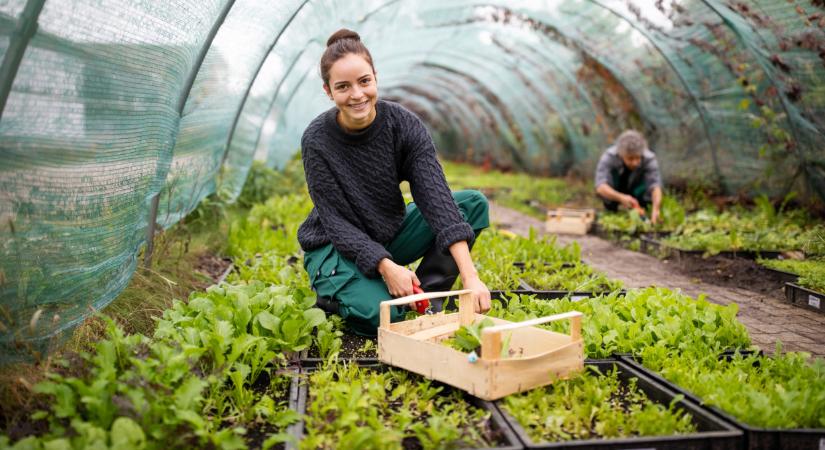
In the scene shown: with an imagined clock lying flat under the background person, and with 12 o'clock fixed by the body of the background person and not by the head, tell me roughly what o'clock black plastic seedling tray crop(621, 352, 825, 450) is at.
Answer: The black plastic seedling tray is roughly at 12 o'clock from the background person.

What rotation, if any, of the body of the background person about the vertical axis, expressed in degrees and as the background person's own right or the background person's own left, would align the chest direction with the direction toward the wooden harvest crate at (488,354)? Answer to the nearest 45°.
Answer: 0° — they already face it

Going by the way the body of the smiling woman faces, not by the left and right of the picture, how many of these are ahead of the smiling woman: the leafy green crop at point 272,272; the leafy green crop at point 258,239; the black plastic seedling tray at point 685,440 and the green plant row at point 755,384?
2

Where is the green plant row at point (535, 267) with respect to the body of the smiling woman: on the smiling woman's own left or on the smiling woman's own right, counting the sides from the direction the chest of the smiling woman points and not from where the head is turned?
on the smiling woman's own left

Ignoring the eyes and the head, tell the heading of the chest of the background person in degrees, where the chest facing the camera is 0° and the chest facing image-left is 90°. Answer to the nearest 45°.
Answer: approximately 0°

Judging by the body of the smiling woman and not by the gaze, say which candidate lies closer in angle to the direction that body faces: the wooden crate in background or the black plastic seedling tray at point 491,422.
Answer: the black plastic seedling tray

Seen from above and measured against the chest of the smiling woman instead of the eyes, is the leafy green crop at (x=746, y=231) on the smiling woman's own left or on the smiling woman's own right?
on the smiling woman's own left

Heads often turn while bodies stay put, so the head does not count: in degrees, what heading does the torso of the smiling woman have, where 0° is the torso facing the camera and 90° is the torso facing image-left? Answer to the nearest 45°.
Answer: approximately 315°

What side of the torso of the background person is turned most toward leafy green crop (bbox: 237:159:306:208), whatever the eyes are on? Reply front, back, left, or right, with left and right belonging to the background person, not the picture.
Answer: right

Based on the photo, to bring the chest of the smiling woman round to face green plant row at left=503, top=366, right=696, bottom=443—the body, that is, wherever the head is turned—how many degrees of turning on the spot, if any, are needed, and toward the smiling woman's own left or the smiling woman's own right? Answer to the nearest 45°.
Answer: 0° — they already face it

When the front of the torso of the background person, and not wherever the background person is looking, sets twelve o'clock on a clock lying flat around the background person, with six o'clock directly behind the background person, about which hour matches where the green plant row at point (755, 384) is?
The green plant row is roughly at 12 o'clock from the background person.
